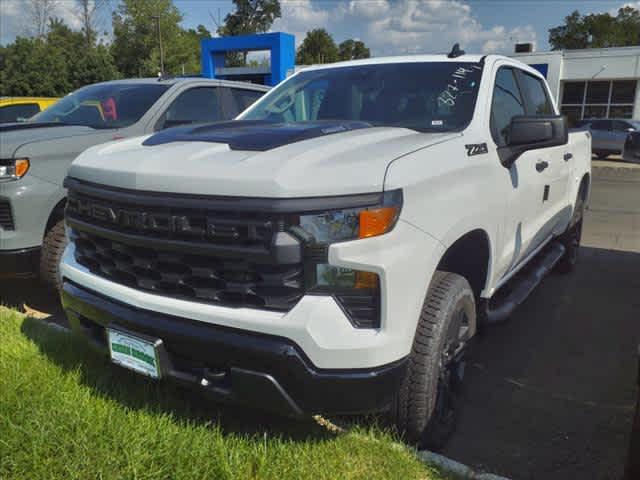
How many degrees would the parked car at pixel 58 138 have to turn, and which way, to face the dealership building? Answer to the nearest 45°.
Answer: approximately 180°

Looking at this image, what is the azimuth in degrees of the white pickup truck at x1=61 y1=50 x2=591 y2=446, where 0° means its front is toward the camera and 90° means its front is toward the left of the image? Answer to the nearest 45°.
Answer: approximately 45°

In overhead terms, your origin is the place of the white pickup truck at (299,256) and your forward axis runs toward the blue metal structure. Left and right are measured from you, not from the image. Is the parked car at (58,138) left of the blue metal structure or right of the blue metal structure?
left

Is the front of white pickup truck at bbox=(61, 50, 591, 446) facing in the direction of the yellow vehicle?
no

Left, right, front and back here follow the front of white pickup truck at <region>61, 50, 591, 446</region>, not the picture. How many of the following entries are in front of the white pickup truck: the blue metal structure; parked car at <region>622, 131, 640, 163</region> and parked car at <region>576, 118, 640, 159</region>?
0

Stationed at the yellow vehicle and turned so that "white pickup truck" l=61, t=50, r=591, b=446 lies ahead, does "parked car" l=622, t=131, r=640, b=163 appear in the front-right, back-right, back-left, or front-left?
front-left

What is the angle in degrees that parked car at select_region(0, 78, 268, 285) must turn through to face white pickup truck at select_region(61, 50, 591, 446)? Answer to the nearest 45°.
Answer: approximately 45° to its left

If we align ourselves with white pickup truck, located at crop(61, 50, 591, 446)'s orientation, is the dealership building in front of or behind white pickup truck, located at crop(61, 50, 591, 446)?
behind

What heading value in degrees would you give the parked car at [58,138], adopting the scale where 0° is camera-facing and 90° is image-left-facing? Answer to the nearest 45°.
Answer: approximately 45°

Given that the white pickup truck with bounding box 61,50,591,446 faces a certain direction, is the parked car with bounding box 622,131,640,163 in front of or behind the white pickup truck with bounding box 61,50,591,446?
behind

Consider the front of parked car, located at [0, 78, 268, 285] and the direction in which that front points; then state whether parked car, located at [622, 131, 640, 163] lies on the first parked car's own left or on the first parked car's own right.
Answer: on the first parked car's own left

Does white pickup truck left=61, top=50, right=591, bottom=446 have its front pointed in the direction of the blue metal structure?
no

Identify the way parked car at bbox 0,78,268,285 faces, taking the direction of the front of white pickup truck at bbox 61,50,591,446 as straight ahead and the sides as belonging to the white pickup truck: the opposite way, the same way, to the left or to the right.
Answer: the same way

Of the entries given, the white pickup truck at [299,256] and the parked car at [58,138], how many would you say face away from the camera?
0

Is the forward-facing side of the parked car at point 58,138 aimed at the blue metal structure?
no

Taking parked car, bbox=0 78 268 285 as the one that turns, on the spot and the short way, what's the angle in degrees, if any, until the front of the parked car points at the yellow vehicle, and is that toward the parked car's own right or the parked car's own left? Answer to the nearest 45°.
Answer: approximately 135° to the parked car's own right
